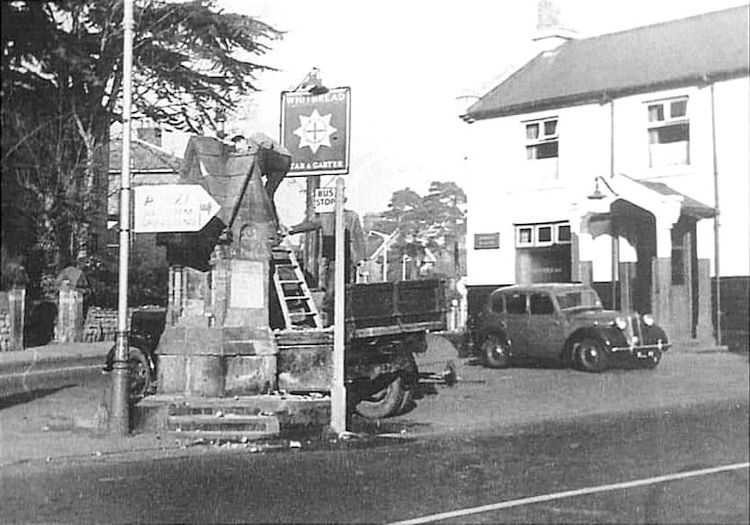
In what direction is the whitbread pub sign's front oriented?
toward the camera

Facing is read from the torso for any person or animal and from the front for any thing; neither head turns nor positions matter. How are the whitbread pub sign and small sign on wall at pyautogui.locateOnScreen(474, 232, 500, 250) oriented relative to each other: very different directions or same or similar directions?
same or similar directions

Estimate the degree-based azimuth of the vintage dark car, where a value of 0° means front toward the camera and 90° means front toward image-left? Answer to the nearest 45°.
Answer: approximately 315°

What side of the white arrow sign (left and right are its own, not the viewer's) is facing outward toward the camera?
front

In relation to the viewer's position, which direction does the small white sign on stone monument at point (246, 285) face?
facing the viewer

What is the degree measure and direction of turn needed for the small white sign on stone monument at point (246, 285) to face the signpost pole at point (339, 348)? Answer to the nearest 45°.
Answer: approximately 45° to its left

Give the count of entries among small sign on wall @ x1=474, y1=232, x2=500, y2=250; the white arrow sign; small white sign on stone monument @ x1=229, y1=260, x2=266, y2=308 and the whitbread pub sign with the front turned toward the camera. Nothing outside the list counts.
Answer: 4

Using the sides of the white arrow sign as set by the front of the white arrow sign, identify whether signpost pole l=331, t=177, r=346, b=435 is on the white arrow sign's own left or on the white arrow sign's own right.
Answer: on the white arrow sign's own left

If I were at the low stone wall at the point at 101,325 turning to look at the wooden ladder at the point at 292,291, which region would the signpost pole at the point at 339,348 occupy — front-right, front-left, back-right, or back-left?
front-right

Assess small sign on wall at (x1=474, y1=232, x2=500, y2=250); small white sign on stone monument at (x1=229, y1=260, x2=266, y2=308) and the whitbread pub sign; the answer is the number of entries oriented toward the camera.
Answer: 3
